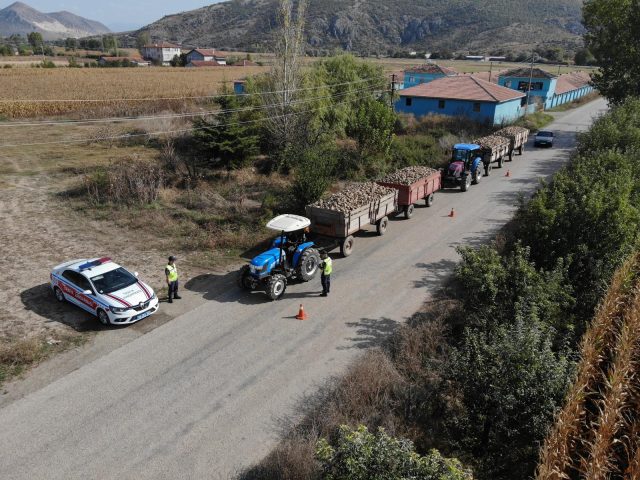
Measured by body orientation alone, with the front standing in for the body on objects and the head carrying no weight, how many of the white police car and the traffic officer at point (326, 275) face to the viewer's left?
1

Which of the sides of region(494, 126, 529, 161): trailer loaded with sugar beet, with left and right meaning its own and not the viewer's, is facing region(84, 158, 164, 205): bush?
front

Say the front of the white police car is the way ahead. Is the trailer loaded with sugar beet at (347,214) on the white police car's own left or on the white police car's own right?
on the white police car's own left

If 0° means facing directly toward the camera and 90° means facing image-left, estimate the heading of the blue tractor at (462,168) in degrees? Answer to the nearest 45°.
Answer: approximately 45°

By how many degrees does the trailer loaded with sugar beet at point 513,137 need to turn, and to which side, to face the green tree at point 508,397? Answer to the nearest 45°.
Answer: approximately 45° to its left

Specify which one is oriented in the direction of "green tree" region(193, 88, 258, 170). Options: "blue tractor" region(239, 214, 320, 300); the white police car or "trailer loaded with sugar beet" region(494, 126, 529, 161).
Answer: the trailer loaded with sugar beet

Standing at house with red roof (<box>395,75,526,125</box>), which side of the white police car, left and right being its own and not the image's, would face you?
left

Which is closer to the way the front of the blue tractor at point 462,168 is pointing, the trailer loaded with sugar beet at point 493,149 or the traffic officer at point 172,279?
the traffic officer

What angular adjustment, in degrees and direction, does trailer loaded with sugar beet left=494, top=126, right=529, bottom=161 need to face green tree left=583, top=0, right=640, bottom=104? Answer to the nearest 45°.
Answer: approximately 180°

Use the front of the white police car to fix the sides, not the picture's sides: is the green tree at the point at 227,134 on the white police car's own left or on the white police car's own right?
on the white police car's own left

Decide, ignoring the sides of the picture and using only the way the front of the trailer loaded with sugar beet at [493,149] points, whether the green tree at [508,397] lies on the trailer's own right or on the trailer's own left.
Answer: on the trailer's own left

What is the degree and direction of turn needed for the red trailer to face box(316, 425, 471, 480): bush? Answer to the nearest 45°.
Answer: approximately 45° to its left

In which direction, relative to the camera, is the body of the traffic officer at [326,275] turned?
to the viewer's left

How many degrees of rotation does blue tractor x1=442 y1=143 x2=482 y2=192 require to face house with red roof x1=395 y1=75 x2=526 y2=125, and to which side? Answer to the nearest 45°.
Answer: approximately 135° to its right

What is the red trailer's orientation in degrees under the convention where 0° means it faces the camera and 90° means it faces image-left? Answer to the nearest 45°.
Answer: approximately 45°
